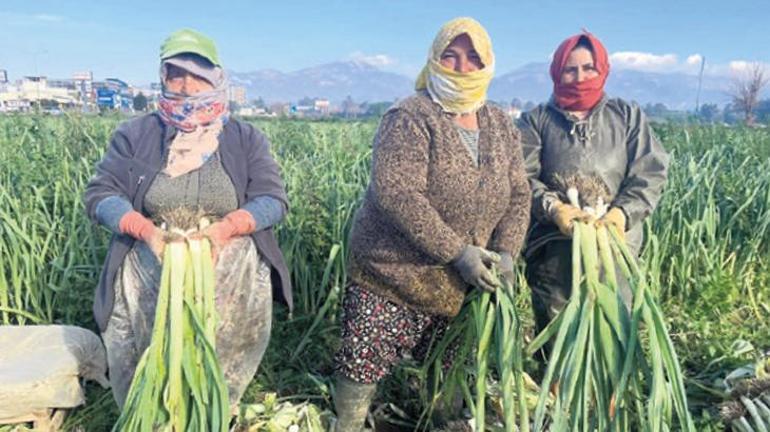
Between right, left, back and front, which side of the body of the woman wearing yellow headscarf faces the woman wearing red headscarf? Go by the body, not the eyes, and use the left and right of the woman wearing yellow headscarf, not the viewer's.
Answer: left

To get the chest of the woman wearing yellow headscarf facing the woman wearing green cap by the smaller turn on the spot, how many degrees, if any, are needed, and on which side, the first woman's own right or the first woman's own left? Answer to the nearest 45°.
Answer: approximately 135° to the first woman's own right

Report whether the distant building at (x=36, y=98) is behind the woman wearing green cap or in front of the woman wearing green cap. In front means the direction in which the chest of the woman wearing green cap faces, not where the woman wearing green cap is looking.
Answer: behind

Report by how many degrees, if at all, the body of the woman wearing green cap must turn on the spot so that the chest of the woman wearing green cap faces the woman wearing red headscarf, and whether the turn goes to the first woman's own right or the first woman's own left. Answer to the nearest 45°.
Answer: approximately 90° to the first woman's own left

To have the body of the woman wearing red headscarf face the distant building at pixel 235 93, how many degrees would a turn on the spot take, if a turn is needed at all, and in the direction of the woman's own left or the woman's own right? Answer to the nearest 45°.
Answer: approximately 135° to the woman's own right

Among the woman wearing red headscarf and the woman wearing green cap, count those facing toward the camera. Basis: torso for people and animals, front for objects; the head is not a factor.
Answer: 2

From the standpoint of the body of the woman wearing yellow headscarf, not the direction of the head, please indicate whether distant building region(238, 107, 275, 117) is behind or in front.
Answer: behind

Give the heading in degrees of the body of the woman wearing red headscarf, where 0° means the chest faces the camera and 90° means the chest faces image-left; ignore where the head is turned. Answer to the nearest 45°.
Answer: approximately 0°
